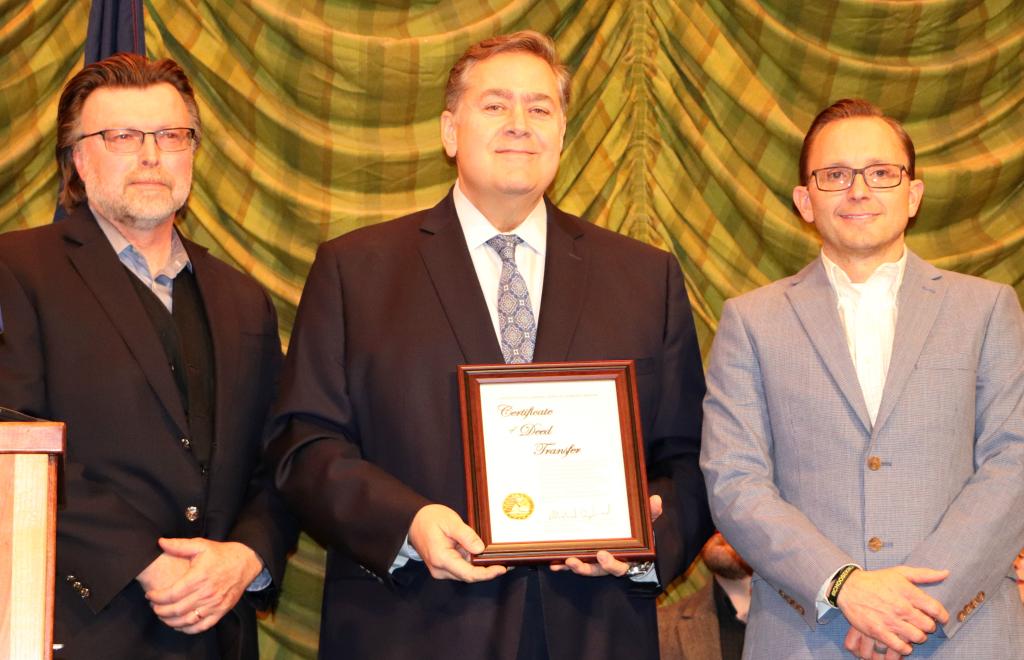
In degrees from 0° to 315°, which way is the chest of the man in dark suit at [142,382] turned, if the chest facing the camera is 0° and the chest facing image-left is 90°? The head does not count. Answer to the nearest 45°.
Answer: approximately 315°

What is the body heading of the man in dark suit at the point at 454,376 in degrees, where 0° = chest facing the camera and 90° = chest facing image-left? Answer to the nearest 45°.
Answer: approximately 0°

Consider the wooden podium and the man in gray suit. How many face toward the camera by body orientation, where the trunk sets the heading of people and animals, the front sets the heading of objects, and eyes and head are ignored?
2

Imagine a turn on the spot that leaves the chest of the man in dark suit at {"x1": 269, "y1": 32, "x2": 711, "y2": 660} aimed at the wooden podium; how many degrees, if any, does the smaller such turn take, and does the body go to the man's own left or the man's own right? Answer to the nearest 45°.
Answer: approximately 45° to the man's own right

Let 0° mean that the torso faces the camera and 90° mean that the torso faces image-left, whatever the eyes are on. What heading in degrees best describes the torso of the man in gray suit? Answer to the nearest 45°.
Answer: approximately 0°

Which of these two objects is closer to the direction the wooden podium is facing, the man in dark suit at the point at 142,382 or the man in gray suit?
the man in gray suit

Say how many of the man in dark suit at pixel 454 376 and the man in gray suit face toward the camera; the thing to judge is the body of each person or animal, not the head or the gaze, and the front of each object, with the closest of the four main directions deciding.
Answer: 2
